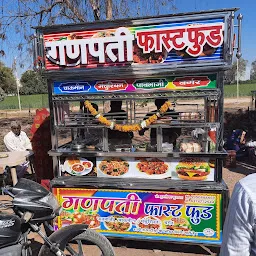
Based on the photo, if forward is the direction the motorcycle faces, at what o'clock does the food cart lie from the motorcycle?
The food cart is roughly at 11 o'clock from the motorcycle.

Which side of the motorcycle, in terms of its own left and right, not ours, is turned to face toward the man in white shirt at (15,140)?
left

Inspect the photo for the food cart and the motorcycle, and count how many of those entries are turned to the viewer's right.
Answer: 1

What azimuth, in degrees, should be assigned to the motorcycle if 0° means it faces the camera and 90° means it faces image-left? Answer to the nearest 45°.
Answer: approximately 270°

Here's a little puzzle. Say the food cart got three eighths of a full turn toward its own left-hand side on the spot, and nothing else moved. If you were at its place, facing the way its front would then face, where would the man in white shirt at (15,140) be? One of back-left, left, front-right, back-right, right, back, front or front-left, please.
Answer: left

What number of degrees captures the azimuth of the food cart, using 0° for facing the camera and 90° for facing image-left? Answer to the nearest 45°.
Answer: approximately 0°

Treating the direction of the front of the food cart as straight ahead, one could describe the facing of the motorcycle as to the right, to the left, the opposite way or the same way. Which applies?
to the left

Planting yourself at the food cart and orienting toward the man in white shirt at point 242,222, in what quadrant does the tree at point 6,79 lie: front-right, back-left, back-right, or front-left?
back-right

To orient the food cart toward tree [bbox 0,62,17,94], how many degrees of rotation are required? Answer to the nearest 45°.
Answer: approximately 135° to its right

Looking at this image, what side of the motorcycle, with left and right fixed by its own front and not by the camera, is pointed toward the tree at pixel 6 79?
left
